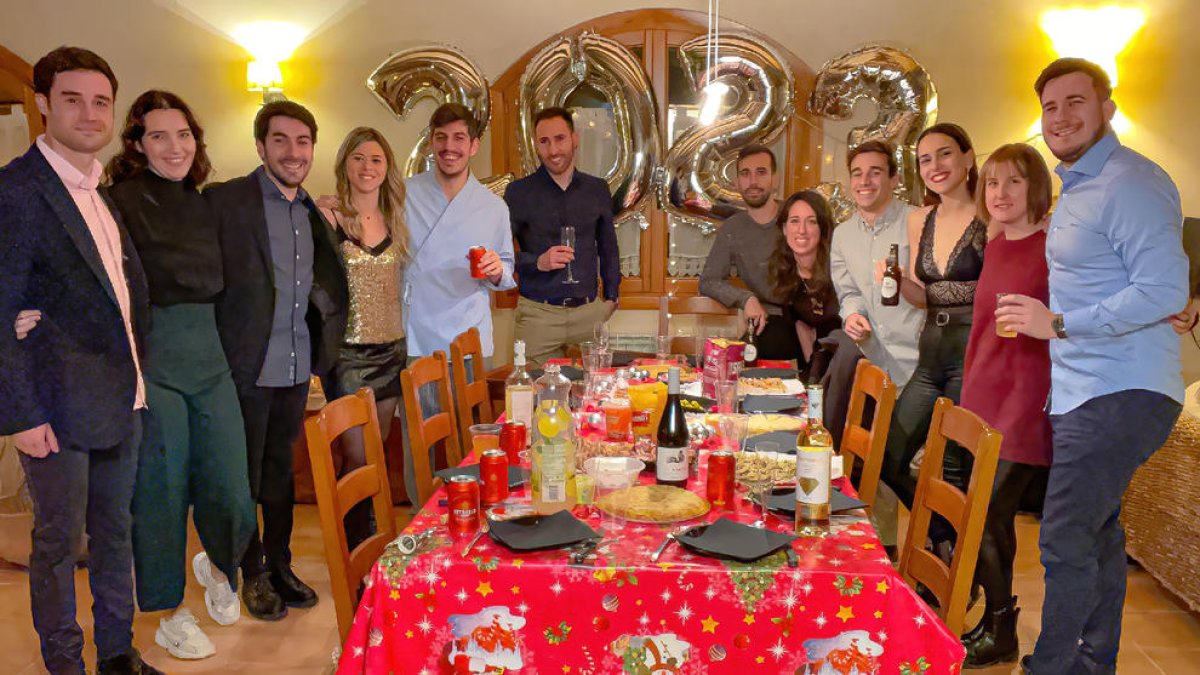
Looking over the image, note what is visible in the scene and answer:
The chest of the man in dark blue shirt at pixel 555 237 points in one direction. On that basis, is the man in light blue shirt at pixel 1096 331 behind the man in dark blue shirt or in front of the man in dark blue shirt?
in front

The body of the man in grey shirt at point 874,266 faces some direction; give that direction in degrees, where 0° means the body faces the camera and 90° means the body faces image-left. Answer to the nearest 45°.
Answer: approximately 0°

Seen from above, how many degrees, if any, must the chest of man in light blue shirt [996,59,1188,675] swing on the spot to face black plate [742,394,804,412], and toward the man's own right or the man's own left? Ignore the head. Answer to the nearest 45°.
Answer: approximately 45° to the man's own right

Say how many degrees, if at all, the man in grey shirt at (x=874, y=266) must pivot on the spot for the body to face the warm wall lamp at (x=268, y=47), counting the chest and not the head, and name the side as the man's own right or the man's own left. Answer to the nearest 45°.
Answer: approximately 90° to the man's own right

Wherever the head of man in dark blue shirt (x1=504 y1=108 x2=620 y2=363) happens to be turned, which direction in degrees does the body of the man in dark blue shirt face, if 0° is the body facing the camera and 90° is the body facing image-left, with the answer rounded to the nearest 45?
approximately 0°

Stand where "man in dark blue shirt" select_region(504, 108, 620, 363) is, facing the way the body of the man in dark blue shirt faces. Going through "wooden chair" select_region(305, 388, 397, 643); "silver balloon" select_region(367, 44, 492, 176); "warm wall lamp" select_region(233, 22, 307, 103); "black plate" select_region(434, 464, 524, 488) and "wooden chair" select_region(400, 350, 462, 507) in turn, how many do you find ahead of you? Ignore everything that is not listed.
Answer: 3
